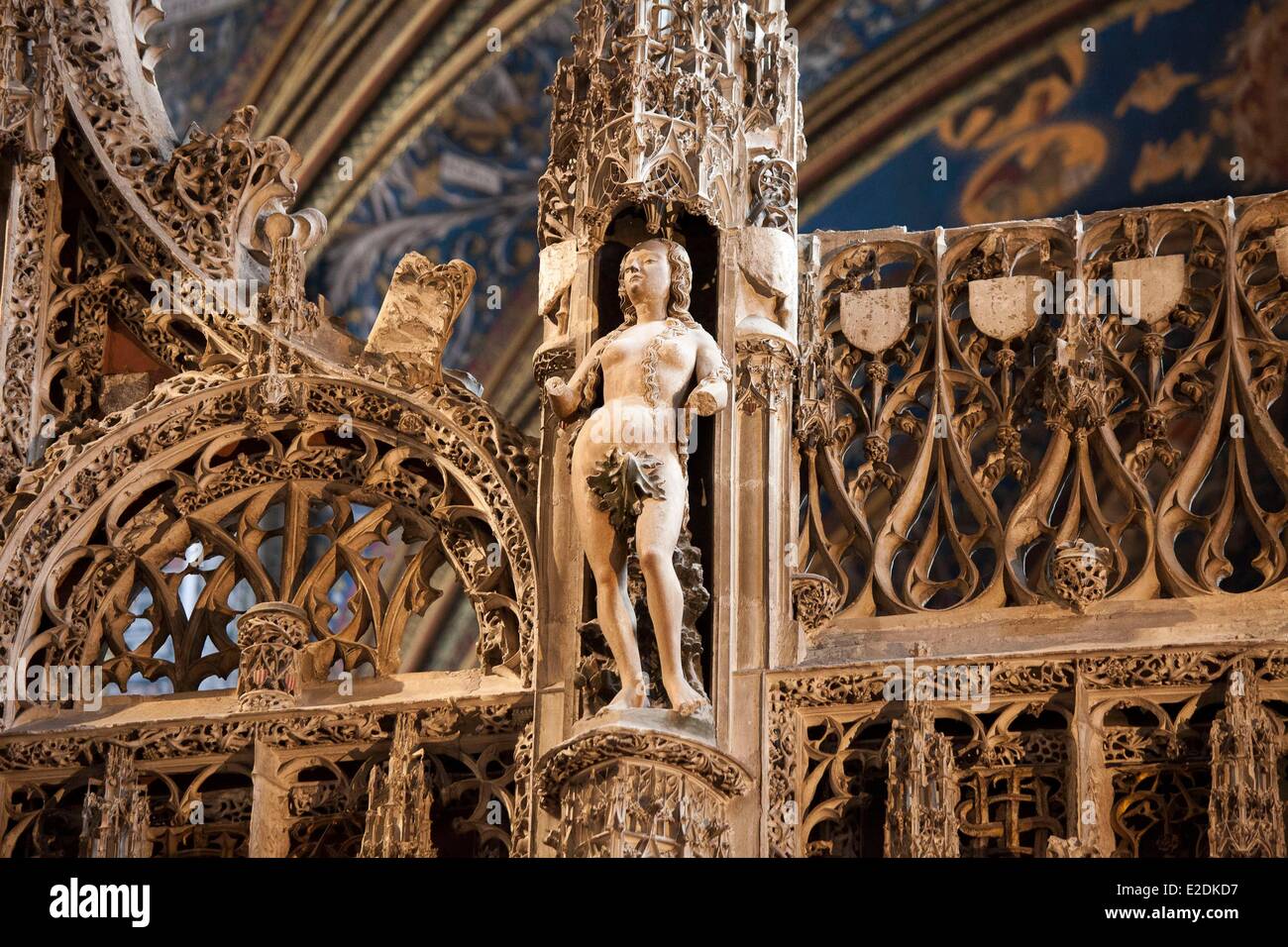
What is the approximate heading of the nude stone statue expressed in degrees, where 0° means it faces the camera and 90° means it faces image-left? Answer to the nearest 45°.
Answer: approximately 0°

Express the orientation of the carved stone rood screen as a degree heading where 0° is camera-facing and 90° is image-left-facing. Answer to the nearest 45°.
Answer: approximately 0°
